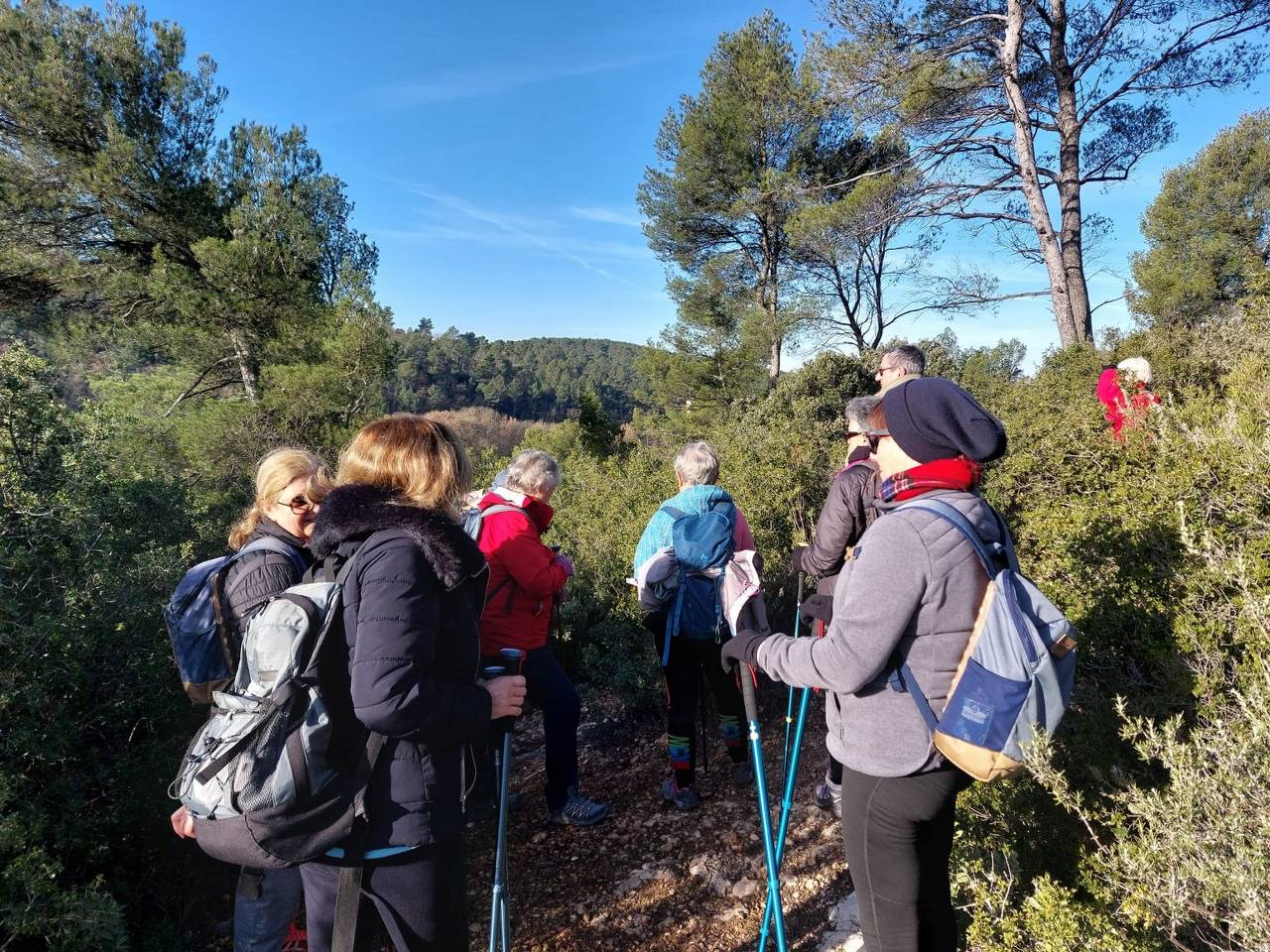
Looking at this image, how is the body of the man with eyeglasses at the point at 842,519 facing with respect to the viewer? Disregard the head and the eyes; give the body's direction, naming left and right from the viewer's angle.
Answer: facing to the left of the viewer

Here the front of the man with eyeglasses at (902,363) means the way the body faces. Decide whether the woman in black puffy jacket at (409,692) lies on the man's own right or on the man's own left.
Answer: on the man's own left

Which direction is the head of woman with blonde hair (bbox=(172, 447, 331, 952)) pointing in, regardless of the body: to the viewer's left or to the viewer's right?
to the viewer's right

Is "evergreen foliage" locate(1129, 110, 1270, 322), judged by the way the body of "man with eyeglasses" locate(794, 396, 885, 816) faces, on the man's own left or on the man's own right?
on the man's own right

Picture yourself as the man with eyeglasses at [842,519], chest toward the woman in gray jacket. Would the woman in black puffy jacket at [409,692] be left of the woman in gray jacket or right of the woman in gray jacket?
right

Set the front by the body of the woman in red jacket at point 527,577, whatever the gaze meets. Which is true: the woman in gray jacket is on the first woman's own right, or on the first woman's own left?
on the first woman's own right

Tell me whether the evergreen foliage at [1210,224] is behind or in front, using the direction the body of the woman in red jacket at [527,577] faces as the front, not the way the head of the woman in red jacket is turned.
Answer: in front

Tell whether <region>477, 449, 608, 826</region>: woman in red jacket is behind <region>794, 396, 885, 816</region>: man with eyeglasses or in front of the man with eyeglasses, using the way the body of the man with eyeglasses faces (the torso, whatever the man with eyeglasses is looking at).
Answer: in front

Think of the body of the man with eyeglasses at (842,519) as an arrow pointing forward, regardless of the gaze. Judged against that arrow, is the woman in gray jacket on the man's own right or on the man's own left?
on the man's own left

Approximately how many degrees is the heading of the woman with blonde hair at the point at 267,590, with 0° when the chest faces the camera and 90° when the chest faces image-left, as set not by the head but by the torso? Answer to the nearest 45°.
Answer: approximately 270°
